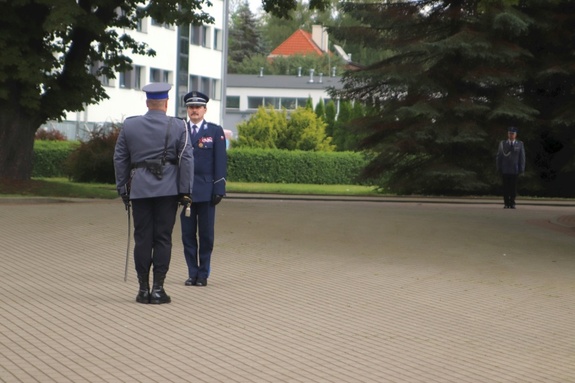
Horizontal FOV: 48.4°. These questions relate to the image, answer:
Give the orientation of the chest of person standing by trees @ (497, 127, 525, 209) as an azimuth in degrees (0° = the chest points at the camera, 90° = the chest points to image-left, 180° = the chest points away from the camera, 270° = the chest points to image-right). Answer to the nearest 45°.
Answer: approximately 0°

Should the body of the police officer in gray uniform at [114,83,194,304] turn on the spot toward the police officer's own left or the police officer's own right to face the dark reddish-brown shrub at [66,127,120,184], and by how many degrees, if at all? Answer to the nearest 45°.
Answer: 0° — they already face it

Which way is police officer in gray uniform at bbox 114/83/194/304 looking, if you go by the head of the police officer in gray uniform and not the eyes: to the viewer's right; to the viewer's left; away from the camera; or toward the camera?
away from the camera

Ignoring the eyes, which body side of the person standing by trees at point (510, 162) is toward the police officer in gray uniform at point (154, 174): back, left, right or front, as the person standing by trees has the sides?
front

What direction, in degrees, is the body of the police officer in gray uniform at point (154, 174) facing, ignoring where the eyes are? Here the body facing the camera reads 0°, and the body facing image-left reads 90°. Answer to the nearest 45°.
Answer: approximately 180°

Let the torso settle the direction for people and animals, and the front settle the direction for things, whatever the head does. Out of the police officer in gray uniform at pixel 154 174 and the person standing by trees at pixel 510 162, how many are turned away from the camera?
1

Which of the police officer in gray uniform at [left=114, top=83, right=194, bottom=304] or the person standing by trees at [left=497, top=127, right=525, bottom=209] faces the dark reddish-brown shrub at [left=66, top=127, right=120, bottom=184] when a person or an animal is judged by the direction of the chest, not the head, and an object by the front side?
the police officer in gray uniform

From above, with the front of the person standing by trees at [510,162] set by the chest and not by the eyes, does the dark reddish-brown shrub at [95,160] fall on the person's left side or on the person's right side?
on the person's right side
